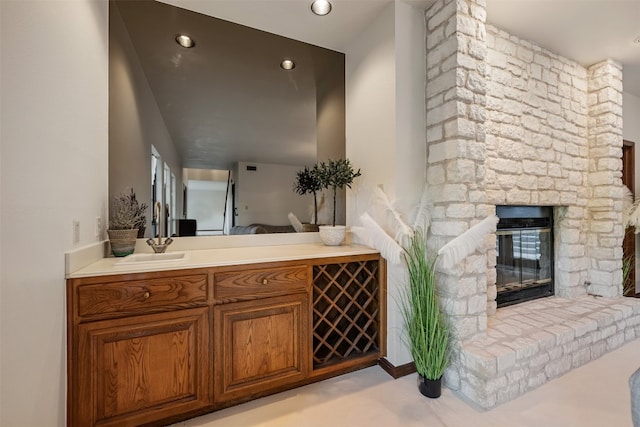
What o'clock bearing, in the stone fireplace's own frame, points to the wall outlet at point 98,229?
The wall outlet is roughly at 3 o'clock from the stone fireplace.

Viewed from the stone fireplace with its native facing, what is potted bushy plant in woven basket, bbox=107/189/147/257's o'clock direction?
The potted bushy plant in woven basket is roughly at 3 o'clock from the stone fireplace.

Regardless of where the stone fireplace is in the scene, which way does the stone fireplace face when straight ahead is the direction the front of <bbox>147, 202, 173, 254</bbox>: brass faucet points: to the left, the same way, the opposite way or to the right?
the same way

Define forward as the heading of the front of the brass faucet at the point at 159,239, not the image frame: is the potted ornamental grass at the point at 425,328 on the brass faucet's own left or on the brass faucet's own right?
on the brass faucet's own left

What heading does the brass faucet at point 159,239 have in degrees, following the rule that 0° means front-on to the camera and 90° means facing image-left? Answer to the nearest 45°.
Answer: approximately 0°

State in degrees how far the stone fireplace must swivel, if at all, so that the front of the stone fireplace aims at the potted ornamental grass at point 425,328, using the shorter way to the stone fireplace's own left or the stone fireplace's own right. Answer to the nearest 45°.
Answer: approximately 90° to the stone fireplace's own right

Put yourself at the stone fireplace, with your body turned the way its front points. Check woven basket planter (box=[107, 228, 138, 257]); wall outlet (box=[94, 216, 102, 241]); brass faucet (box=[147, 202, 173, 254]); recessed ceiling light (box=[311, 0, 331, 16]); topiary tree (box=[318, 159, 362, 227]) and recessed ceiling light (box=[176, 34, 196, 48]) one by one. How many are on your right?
6

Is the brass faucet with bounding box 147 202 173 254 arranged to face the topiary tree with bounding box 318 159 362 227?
no

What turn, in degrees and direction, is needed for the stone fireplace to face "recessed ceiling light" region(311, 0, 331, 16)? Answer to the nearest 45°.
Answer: approximately 90° to its right

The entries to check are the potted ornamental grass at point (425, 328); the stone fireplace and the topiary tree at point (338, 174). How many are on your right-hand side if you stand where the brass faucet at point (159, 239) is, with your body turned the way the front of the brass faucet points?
0

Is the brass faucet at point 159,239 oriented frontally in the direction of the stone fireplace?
no

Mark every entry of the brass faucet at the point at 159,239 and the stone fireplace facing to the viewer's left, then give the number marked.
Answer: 0

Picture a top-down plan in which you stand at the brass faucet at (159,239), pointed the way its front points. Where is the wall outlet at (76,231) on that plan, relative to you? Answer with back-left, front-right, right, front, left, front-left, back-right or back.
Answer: front-right
